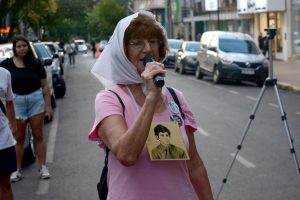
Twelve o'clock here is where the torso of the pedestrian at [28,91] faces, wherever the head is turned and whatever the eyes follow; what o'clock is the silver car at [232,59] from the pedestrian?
The silver car is roughly at 7 o'clock from the pedestrian.

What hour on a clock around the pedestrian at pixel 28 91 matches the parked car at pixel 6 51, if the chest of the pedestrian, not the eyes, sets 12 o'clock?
The parked car is roughly at 6 o'clock from the pedestrian.

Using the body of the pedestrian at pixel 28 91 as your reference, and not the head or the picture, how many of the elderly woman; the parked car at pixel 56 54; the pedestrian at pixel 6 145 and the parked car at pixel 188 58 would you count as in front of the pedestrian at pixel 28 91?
2

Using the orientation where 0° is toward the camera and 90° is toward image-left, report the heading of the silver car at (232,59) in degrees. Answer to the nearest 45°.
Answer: approximately 315°

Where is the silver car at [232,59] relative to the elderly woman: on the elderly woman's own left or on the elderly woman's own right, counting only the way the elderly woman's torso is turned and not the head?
on the elderly woman's own left

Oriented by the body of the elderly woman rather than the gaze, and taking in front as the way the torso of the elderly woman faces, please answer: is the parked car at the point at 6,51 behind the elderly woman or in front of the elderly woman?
behind

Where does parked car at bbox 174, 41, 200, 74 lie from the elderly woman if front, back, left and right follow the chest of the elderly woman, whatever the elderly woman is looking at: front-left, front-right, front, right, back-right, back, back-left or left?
back-left

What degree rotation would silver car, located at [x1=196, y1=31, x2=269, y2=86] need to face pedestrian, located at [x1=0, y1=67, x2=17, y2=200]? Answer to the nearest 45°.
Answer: approximately 45° to its right

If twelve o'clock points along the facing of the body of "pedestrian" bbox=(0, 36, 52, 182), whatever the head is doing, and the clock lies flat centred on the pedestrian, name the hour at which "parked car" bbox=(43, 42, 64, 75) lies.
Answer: The parked car is roughly at 6 o'clock from the pedestrian.
